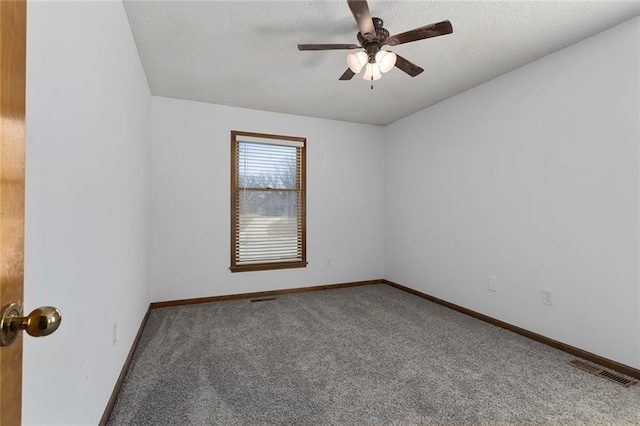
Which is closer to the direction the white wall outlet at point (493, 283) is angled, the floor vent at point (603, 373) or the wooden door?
the wooden door

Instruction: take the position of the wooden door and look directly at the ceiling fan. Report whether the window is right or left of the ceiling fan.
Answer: left

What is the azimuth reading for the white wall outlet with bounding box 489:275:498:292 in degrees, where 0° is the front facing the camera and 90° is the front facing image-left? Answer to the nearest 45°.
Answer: approximately 45°

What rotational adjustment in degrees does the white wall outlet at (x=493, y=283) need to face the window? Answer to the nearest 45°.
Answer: approximately 45° to its right

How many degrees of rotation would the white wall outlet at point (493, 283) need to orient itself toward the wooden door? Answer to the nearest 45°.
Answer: approximately 45° to its left

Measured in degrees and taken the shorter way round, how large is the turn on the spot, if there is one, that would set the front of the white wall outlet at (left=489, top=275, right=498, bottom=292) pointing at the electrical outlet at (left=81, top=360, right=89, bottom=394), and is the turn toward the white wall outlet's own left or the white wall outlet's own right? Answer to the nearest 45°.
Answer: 0° — it already faces it

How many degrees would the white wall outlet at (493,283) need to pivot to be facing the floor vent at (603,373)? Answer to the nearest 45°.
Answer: approximately 90° to its left
